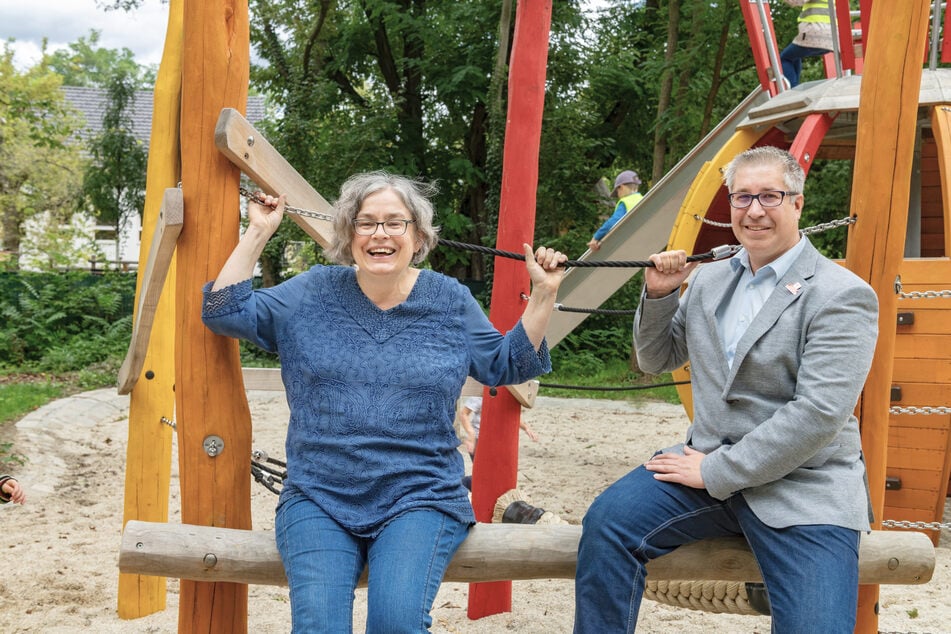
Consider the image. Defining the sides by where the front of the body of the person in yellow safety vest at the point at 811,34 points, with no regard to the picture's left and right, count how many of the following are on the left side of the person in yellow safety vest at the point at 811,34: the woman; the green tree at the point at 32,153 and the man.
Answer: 2

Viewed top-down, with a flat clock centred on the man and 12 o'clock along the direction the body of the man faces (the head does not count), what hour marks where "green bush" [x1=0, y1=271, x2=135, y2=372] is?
The green bush is roughly at 3 o'clock from the man.

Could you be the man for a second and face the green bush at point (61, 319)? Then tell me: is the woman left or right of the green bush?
left

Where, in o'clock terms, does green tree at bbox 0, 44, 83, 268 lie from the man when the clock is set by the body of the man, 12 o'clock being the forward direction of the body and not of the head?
The green tree is roughly at 3 o'clock from the man.

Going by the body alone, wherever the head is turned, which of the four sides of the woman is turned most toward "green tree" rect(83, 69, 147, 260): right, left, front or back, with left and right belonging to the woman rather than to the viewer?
back
